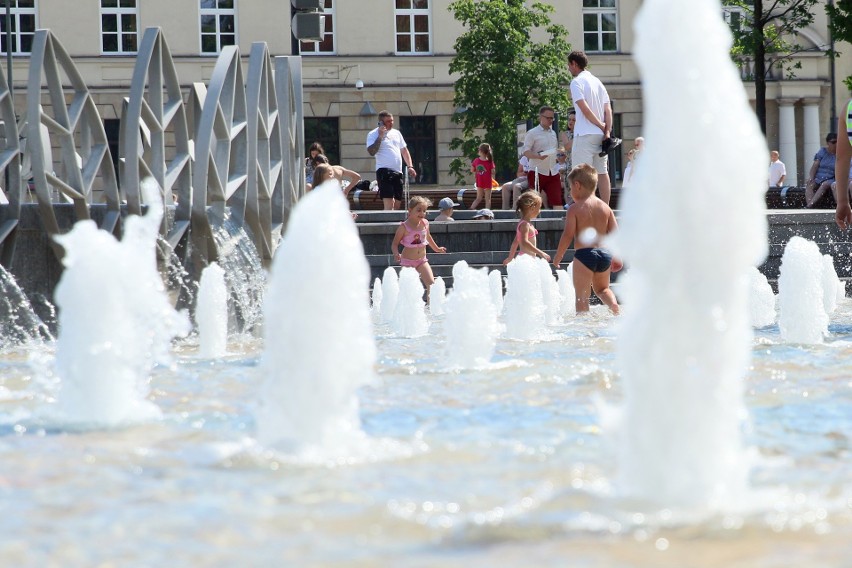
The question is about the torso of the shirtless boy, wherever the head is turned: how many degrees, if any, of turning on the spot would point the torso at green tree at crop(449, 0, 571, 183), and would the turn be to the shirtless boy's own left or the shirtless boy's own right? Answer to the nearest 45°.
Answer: approximately 45° to the shirtless boy's own right

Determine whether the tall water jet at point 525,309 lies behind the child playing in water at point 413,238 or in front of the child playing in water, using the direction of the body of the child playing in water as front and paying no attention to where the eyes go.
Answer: in front

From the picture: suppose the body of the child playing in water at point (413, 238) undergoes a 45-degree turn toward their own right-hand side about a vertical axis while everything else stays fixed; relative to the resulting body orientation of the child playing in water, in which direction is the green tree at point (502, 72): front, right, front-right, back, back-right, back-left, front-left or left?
back

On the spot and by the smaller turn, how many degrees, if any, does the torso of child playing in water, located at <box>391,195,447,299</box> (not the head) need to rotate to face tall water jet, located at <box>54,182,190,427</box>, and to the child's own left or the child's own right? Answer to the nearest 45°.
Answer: approximately 45° to the child's own right

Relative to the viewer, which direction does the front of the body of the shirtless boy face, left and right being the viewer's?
facing away from the viewer and to the left of the viewer

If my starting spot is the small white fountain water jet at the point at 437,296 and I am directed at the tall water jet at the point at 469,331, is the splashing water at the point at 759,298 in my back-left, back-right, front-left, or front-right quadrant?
front-left

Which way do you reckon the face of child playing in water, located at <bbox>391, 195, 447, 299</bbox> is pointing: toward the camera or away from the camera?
toward the camera

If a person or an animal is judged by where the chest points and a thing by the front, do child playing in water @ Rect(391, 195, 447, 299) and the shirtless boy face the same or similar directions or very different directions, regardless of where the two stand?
very different directions

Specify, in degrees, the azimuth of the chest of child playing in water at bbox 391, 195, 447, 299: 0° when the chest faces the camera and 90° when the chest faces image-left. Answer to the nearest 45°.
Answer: approximately 315°

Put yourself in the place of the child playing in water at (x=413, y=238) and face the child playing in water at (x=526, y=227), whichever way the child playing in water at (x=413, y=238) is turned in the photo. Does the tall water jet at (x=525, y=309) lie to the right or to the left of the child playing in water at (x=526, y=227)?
right

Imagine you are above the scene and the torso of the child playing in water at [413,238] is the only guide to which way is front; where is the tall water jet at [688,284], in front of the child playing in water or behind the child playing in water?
in front
